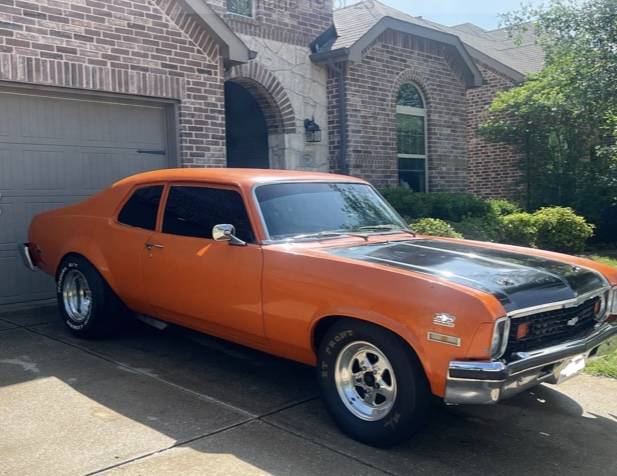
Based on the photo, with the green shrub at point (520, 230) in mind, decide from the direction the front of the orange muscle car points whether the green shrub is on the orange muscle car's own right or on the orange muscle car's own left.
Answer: on the orange muscle car's own left

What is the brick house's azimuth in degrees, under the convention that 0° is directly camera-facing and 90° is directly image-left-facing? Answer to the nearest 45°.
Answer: approximately 315°

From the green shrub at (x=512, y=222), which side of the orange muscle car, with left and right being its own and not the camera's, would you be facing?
left

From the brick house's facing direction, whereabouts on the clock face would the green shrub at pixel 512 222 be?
The green shrub is roughly at 10 o'clock from the brick house.

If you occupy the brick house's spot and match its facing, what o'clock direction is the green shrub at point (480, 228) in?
The green shrub is roughly at 10 o'clock from the brick house.

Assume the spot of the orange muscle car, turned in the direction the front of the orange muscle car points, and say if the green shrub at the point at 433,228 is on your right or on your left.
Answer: on your left

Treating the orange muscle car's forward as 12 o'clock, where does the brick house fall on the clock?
The brick house is roughly at 7 o'clock from the orange muscle car.

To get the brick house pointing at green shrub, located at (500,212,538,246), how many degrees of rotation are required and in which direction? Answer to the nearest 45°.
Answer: approximately 45° to its left

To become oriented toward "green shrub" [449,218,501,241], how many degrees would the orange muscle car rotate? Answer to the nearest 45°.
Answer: approximately 135° to its left

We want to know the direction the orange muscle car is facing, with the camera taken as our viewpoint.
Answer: facing the viewer and to the right of the viewer

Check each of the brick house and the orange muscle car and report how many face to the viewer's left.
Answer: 0

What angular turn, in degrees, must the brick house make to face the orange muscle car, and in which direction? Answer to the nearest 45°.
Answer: approximately 45° to its right

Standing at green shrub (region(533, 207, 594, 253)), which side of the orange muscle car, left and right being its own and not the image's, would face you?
left
